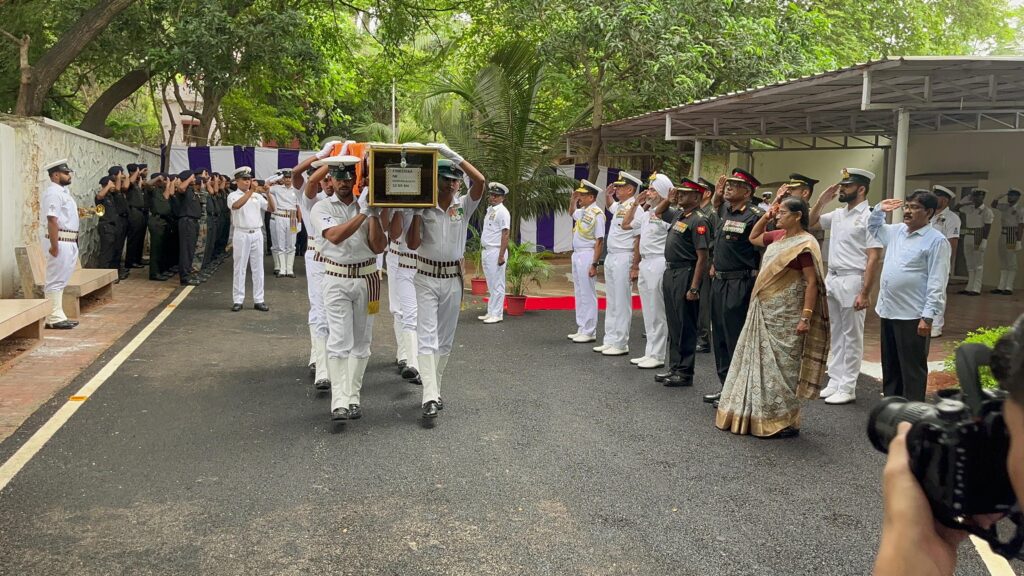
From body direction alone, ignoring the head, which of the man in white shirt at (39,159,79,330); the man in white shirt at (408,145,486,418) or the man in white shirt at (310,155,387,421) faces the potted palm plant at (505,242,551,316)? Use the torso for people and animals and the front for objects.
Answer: the man in white shirt at (39,159,79,330)

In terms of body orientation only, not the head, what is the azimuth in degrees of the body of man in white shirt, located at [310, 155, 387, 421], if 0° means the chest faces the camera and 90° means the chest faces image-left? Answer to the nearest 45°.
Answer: approximately 0°

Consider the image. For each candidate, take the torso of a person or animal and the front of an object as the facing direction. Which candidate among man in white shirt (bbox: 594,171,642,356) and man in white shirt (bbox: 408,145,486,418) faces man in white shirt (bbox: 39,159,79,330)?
man in white shirt (bbox: 594,171,642,356)

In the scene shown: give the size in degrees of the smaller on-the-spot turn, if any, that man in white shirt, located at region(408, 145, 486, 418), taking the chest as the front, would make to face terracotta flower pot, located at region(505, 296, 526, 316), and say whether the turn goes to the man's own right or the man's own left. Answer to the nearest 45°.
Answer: approximately 180°

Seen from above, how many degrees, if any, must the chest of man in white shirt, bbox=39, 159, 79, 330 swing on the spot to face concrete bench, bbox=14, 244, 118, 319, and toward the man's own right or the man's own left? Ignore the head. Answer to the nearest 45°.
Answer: approximately 90° to the man's own left

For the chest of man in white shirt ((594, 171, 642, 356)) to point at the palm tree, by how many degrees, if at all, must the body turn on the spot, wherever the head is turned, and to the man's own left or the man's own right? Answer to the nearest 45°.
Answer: approximately 90° to the man's own right

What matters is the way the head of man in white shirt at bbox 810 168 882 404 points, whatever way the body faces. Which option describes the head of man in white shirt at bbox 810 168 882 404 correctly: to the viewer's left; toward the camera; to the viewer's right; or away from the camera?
to the viewer's left

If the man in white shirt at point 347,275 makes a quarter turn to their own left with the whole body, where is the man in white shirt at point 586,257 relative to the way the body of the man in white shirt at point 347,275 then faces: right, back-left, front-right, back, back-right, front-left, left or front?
front-left

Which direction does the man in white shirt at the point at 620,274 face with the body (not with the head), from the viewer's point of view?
to the viewer's left

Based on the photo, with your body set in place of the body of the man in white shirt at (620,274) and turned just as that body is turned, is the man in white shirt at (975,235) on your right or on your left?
on your right

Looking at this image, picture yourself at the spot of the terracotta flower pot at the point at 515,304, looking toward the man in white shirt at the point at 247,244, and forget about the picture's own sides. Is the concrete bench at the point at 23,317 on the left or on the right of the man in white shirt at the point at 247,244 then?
left

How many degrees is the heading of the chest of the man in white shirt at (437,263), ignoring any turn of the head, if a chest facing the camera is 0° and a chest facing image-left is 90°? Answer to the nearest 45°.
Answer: approximately 0°

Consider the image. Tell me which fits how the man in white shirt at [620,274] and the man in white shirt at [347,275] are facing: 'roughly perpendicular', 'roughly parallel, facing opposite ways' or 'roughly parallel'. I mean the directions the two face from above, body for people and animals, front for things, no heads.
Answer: roughly perpendicular

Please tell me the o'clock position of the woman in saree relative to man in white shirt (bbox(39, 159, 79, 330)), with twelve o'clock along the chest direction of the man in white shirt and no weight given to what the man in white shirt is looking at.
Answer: The woman in saree is roughly at 2 o'clock from the man in white shirt.

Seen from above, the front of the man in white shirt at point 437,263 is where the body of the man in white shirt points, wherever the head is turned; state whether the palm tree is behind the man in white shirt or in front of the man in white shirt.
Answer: behind
